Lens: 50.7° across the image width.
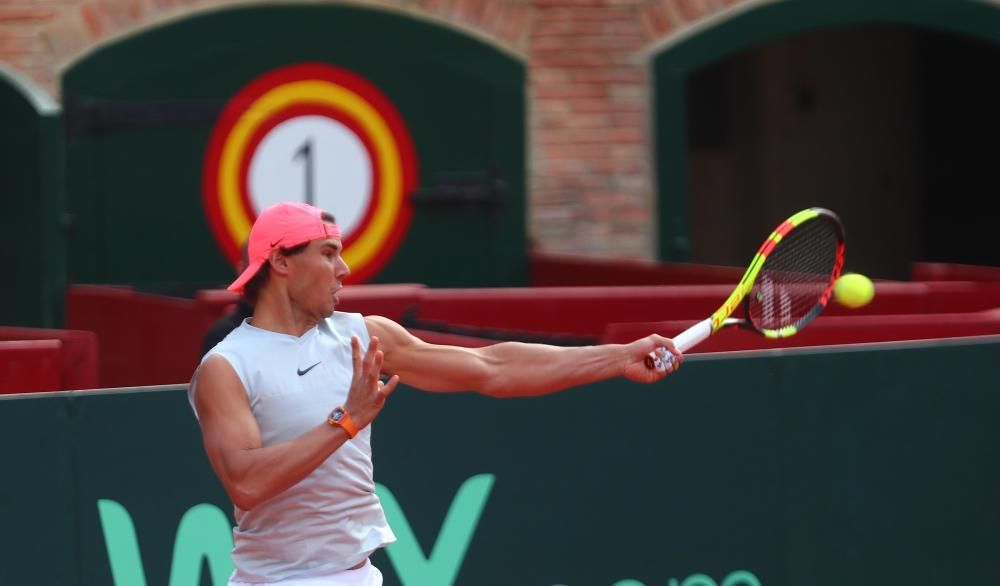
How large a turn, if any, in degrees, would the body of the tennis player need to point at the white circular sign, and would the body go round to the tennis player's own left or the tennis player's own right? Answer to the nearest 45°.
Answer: approximately 135° to the tennis player's own left

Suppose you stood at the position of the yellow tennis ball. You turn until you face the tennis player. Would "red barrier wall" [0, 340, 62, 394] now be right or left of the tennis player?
right

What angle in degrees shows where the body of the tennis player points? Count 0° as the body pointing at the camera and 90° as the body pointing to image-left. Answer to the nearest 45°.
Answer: approximately 315°

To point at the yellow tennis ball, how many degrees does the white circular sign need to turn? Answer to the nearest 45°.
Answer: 0° — it already faces it

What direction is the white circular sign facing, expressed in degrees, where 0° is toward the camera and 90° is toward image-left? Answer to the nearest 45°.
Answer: approximately 0°

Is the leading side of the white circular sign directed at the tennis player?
yes
